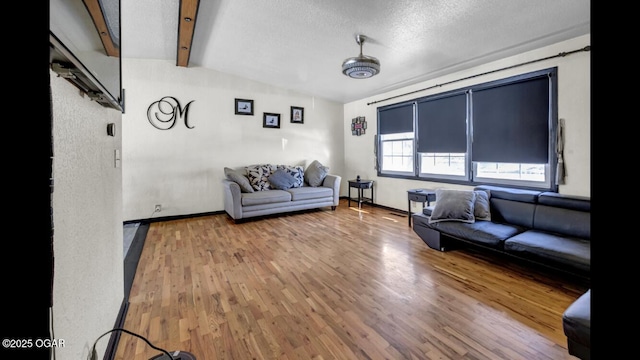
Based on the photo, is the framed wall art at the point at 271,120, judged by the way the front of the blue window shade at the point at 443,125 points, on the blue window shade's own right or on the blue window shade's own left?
on the blue window shade's own right

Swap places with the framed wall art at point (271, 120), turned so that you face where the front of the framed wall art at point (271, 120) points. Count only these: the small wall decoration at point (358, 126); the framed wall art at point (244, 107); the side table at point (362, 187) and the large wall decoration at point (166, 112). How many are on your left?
2

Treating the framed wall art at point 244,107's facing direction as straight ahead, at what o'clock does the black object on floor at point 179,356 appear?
The black object on floor is roughly at 12 o'clock from the framed wall art.

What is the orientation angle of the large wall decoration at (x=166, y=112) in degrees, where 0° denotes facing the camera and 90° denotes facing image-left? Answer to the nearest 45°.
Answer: approximately 0°

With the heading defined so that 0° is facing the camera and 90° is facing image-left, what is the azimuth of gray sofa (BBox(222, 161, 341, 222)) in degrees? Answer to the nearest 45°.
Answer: approximately 315°

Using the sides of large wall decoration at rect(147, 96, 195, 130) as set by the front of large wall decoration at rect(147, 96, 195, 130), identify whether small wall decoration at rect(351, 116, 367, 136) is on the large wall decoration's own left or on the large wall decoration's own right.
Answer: on the large wall decoration's own left

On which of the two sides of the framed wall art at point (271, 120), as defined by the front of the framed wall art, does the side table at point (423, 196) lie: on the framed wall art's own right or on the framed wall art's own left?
on the framed wall art's own left

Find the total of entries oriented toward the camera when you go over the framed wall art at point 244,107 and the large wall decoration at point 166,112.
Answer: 2

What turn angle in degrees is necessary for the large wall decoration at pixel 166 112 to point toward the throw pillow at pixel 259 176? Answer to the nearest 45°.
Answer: approximately 90° to its left
